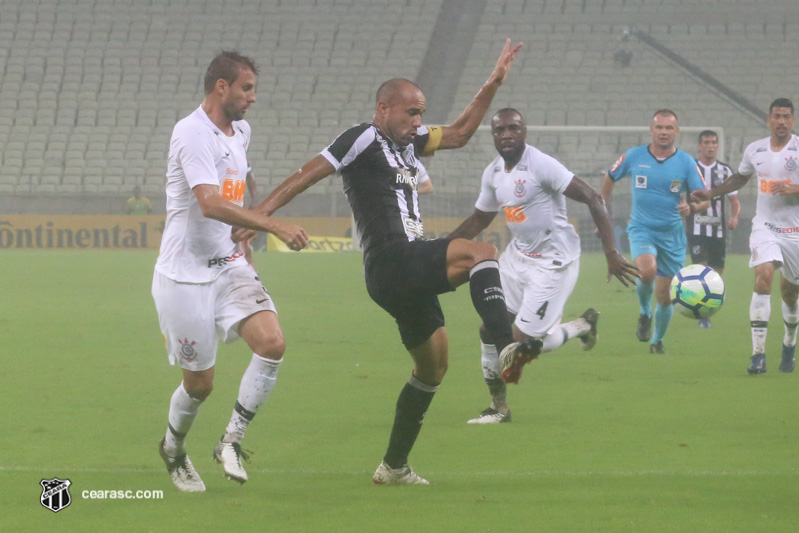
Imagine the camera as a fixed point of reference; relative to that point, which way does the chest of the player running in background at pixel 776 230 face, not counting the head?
toward the camera

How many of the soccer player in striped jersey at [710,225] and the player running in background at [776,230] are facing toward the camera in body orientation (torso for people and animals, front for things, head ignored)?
2

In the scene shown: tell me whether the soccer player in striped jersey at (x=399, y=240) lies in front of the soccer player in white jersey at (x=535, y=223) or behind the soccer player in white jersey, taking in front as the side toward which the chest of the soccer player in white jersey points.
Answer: in front

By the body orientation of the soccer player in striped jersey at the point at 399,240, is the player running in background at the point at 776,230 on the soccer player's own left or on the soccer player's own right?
on the soccer player's own left

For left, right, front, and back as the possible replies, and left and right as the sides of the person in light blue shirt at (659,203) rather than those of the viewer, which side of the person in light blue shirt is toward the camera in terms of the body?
front

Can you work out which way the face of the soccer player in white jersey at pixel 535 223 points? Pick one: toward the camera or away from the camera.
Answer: toward the camera

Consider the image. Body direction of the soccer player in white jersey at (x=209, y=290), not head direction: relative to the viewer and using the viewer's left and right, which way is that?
facing the viewer and to the right of the viewer

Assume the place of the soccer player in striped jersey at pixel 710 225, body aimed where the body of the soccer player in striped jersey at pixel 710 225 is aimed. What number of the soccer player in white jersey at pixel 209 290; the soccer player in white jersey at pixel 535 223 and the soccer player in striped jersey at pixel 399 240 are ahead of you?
3

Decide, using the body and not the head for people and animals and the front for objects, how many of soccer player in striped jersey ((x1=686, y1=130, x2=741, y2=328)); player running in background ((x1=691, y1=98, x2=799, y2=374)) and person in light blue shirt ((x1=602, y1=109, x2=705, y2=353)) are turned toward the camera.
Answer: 3

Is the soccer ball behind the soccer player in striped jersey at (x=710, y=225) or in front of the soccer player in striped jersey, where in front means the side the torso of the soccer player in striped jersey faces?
in front

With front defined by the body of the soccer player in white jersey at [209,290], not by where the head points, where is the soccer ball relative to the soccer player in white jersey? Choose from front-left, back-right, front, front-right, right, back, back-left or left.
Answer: left

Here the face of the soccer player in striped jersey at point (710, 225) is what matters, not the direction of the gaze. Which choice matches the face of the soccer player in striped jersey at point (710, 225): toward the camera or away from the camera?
toward the camera

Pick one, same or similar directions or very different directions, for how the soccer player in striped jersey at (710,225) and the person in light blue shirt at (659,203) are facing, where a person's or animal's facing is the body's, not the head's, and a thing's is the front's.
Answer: same or similar directions
